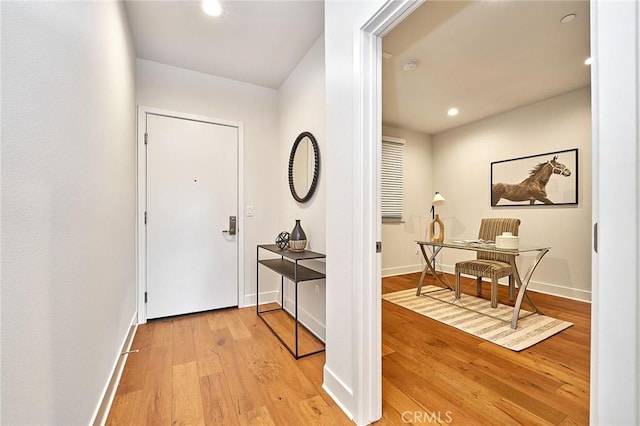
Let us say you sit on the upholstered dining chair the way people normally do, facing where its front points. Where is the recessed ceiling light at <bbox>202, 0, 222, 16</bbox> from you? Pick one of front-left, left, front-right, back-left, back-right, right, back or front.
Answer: front

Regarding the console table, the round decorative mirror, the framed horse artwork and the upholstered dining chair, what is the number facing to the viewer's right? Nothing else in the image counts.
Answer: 0

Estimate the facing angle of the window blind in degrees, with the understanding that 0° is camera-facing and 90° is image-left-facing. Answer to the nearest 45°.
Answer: approximately 315°

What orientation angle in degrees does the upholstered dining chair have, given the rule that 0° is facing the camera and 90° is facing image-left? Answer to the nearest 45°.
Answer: approximately 45°

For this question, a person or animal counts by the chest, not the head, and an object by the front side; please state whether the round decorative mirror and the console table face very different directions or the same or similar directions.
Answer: same or similar directions

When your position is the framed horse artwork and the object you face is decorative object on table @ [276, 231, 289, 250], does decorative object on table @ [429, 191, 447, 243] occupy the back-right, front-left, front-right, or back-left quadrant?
front-right

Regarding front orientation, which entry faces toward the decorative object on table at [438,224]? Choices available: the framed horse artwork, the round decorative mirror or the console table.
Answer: the framed horse artwork

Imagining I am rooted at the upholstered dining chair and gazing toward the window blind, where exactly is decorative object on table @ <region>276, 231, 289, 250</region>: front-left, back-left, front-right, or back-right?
front-left

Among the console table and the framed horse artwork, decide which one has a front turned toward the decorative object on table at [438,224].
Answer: the framed horse artwork

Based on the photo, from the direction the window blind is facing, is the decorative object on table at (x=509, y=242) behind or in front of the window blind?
in front

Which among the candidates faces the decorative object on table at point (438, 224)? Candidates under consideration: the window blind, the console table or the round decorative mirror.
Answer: the window blind

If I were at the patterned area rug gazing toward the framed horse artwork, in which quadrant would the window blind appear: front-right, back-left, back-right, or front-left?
front-left

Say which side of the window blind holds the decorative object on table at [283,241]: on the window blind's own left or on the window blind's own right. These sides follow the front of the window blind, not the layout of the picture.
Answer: on the window blind's own right
